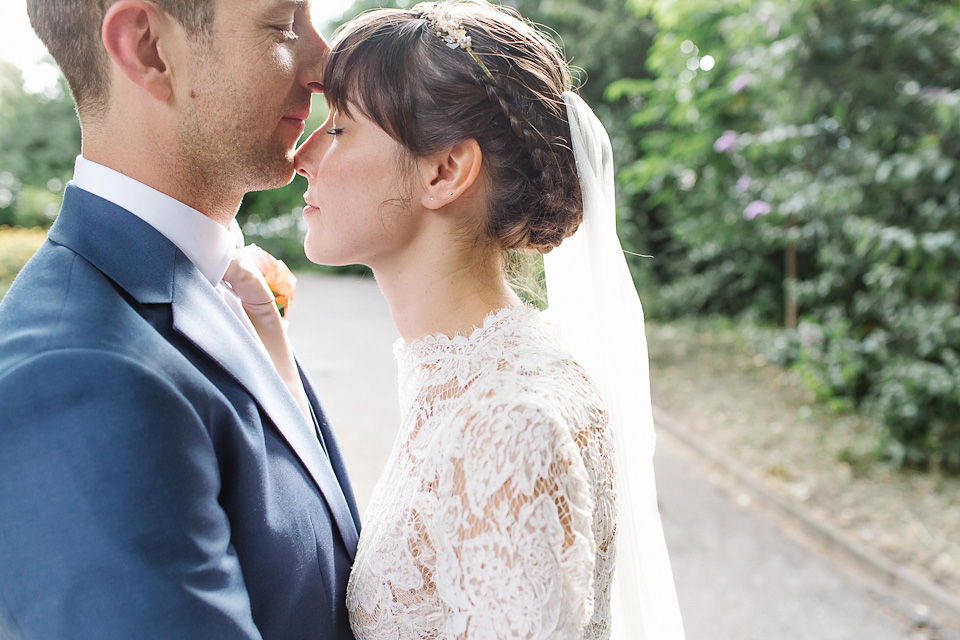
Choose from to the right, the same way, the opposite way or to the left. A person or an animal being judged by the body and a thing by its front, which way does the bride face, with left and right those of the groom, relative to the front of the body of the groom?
the opposite way

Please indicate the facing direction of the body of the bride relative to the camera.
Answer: to the viewer's left

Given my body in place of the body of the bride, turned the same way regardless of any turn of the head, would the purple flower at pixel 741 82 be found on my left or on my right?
on my right

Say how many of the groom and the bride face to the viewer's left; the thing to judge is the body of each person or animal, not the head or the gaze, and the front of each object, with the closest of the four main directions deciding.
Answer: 1

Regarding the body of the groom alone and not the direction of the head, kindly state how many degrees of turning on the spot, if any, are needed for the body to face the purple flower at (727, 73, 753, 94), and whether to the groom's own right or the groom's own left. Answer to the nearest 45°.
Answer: approximately 45° to the groom's own left

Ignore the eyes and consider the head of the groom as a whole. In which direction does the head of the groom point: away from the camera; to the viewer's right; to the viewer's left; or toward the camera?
to the viewer's right

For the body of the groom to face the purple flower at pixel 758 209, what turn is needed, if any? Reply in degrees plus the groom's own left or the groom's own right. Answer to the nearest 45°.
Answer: approximately 45° to the groom's own left

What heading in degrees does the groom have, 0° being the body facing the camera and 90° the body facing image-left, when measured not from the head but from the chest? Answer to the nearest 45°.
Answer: approximately 270°

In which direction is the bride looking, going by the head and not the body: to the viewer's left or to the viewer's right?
to the viewer's left
